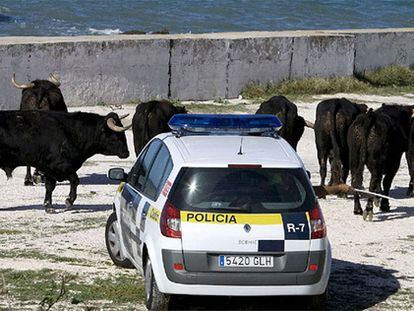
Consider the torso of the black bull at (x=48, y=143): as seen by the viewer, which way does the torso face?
to the viewer's right

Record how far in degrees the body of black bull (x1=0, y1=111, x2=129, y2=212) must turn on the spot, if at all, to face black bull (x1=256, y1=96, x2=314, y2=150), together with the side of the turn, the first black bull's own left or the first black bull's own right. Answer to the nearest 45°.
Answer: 0° — it already faces it

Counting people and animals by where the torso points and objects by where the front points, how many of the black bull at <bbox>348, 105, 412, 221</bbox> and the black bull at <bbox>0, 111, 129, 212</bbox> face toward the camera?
0

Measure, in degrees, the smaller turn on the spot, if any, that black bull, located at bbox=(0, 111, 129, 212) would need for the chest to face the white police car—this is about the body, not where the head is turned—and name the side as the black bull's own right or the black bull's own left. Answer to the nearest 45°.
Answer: approximately 90° to the black bull's own right

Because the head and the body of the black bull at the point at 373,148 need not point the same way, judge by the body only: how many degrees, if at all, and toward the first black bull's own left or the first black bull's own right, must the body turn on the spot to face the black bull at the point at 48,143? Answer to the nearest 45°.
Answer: approximately 135° to the first black bull's own left

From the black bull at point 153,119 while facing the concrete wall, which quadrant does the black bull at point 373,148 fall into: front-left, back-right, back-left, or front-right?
back-right

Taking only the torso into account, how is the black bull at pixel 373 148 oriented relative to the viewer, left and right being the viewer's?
facing away from the viewer and to the right of the viewer

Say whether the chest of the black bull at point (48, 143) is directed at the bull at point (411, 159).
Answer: yes

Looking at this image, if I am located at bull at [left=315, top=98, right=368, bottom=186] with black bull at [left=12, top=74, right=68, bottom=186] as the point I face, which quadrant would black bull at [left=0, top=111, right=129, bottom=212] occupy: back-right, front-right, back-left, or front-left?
front-left
